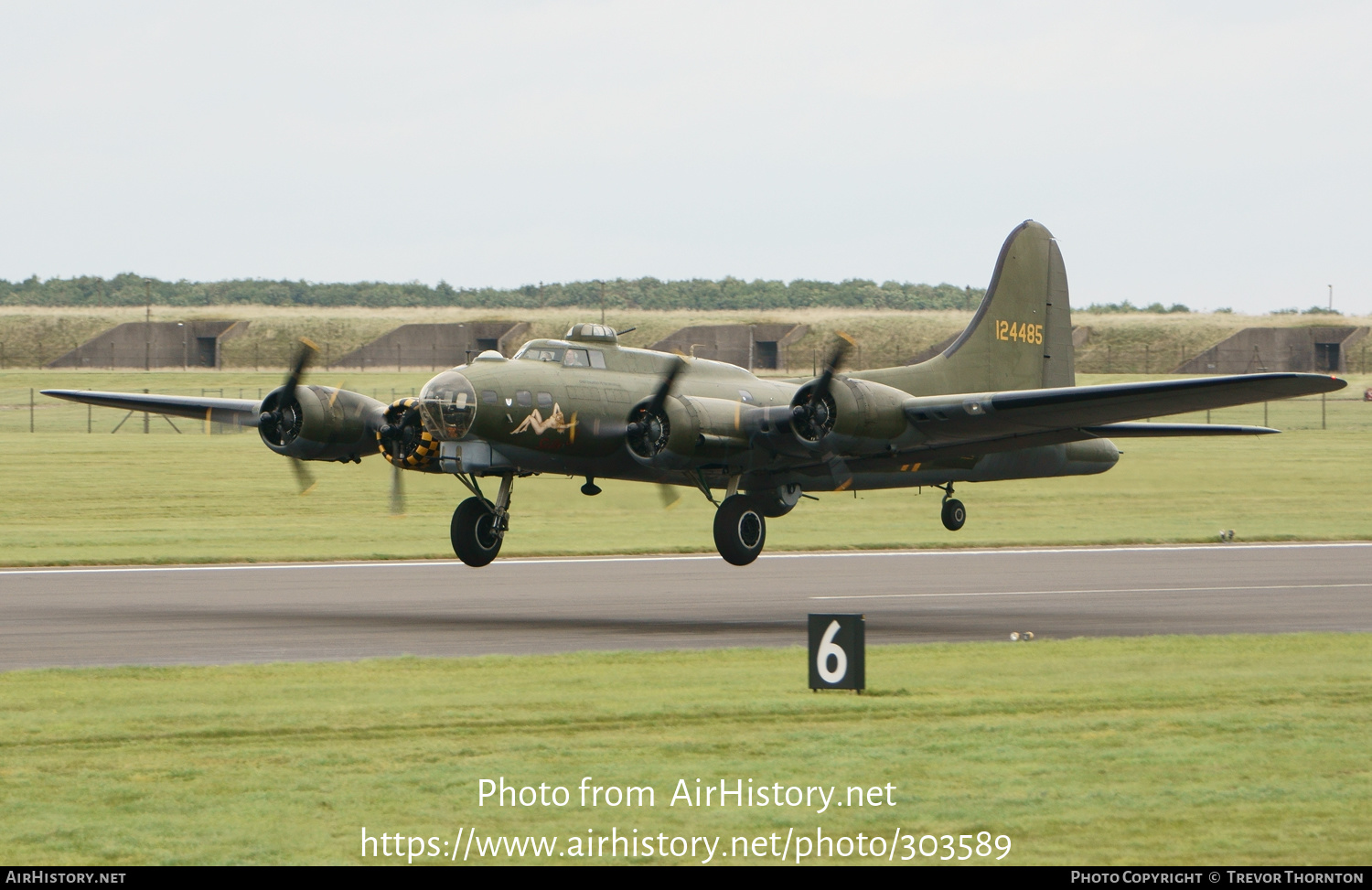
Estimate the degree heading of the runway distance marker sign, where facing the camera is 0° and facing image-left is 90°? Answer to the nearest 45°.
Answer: approximately 45°

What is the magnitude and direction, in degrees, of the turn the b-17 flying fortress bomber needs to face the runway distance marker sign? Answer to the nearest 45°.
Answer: approximately 45° to its left

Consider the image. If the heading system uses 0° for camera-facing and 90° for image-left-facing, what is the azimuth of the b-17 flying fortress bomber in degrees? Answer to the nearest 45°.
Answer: approximately 45°

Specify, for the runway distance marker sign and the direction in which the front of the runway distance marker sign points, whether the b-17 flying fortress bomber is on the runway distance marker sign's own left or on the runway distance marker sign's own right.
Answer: on the runway distance marker sign's own right
